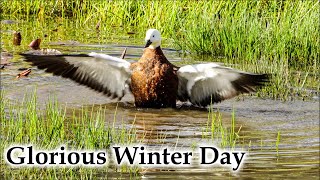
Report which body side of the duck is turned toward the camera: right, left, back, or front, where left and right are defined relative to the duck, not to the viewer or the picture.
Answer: front
